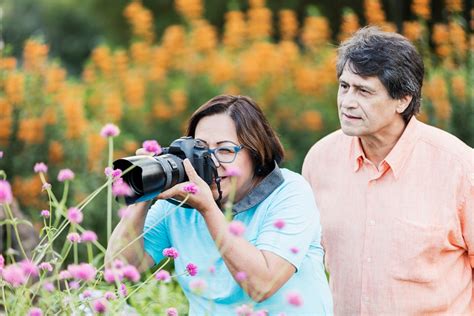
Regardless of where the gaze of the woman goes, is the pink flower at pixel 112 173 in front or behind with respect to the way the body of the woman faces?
in front

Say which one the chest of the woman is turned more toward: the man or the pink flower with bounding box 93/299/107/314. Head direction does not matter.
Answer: the pink flower

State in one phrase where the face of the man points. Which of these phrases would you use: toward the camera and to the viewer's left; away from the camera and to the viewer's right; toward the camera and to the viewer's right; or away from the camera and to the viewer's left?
toward the camera and to the viewer's left

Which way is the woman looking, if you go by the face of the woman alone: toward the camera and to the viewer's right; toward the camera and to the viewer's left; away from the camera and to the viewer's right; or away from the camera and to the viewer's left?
toward the camera and to the viewer's left

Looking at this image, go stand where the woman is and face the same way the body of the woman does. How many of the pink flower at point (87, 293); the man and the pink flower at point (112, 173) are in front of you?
2

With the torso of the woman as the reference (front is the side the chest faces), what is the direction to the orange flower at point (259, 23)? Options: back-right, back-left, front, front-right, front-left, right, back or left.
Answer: back-right

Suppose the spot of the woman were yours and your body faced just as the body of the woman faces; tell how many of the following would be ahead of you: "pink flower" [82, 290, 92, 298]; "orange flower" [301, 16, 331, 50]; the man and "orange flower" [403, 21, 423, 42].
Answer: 1

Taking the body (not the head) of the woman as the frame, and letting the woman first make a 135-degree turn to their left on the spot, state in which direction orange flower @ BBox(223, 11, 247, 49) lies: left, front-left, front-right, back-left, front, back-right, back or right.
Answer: left

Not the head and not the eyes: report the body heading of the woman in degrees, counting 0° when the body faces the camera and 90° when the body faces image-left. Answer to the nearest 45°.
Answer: approximately 45°

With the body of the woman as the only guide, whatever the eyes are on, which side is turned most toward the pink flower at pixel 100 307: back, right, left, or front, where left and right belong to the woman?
front

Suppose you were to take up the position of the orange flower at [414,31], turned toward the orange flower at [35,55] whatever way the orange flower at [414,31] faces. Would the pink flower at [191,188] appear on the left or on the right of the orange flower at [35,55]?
left
